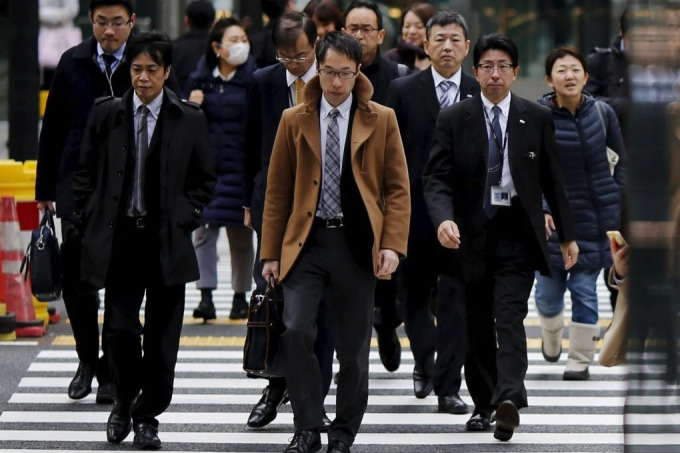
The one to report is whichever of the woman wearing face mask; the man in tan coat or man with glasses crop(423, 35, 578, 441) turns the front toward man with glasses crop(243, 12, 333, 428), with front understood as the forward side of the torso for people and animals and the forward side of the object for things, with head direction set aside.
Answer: the woman wearing face mask

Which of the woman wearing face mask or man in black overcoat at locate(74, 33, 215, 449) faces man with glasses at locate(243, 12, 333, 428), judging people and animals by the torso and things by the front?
the woman wearing face mask

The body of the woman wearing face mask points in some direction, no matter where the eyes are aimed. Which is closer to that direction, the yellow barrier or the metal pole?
the yellow barrier

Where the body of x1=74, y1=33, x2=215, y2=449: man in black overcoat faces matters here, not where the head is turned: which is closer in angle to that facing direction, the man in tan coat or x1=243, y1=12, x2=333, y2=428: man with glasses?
the man in tan coat

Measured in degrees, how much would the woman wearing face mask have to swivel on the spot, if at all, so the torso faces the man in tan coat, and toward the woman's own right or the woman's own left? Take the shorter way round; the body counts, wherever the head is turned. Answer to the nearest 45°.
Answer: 0° — they already face them

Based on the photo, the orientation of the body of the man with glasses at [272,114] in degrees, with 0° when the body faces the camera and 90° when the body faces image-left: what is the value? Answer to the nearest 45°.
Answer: approximately 0°
